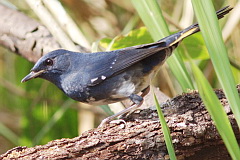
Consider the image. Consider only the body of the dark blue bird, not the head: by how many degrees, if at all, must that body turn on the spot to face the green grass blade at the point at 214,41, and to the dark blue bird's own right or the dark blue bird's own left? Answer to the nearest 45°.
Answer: approximately 135° to the dark blue bird's own left

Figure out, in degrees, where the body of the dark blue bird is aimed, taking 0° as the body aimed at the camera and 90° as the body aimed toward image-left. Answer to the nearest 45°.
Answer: approximately 90°

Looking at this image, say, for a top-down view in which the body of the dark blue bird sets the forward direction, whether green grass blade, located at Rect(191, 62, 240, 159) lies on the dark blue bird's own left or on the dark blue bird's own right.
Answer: on the dark blue bird's own left
